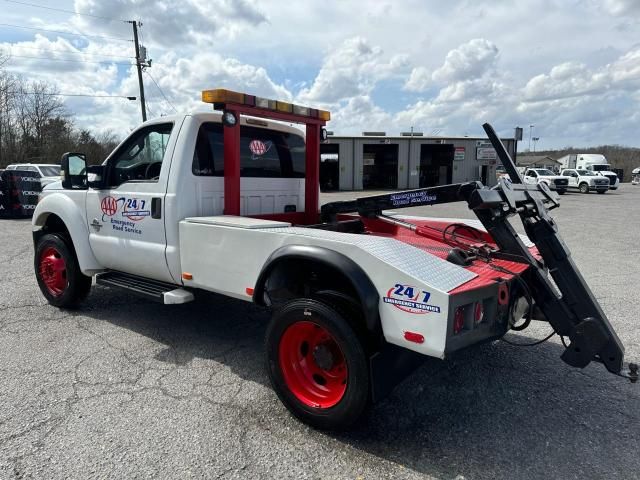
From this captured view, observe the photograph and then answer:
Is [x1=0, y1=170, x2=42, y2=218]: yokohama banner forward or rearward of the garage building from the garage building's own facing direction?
forward

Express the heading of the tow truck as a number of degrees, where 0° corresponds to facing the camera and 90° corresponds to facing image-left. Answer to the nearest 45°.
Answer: approximately 135°

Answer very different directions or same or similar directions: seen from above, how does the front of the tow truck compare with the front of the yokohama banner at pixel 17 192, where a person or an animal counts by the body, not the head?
very different directions

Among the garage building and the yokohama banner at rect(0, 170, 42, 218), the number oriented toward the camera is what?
2

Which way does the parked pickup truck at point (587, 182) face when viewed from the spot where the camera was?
facing the viewer and to the right of the viewer

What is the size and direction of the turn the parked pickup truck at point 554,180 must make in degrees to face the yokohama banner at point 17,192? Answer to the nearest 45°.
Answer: approximately 90° to its right

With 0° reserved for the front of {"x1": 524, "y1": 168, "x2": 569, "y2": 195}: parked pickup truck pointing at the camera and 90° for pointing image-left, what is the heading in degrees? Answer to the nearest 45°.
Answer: approximately 315°

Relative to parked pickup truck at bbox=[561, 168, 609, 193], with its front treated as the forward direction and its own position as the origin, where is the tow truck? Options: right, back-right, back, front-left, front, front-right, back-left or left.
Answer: front-right

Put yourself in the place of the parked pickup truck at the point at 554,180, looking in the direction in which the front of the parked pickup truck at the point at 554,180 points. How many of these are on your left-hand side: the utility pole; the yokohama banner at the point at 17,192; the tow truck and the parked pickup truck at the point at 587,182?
1

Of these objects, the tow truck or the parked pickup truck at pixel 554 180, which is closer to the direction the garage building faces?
the tow truck

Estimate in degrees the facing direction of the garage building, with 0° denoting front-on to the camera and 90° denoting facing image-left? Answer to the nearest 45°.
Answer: approximately 0°

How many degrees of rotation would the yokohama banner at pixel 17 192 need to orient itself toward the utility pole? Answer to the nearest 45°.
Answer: approximately 135° to its left

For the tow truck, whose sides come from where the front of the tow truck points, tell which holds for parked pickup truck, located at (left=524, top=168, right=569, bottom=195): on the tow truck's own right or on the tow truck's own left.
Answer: on the tow truck's own right

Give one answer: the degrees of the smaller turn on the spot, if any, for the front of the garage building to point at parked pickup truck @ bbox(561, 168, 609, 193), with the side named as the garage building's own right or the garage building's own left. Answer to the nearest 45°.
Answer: approximately 90° to the garage building's own left
